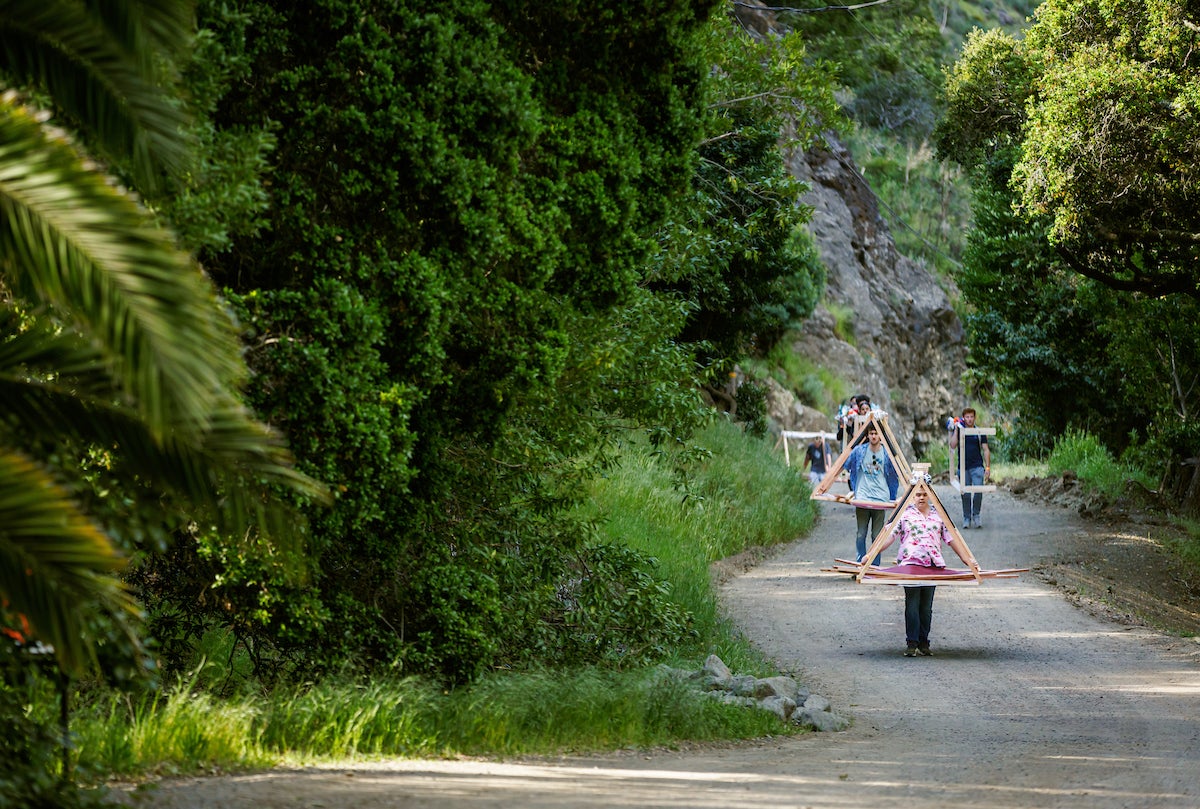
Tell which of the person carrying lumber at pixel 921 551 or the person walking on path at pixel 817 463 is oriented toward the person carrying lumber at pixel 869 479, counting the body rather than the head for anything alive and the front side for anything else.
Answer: the person walking on path

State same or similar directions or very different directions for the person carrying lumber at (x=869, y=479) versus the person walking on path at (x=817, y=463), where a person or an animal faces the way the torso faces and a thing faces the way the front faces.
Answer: same or similar directions

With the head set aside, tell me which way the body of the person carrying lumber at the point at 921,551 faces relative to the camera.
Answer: toward the camera

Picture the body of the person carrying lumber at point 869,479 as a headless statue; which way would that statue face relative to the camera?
toward the camera

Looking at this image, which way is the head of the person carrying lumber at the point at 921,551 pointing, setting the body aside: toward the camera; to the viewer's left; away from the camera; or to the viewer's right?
toward the camera

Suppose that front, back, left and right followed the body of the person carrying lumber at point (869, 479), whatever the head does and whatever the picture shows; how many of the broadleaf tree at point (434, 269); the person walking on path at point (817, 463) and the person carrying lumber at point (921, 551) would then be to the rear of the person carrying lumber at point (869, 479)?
1

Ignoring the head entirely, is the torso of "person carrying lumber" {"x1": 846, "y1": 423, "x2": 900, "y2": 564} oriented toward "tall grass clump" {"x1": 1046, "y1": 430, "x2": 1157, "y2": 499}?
no

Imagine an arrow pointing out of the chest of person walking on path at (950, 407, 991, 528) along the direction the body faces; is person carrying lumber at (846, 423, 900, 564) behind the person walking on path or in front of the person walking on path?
in front

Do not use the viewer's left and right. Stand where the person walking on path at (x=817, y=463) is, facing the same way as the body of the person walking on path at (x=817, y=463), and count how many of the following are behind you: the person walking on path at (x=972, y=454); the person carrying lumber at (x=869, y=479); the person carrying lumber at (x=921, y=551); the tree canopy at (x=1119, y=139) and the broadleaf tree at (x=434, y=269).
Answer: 0

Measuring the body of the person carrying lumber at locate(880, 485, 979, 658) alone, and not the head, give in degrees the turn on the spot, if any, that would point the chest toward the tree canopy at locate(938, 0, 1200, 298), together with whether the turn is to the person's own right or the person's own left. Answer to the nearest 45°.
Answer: approximately 180°

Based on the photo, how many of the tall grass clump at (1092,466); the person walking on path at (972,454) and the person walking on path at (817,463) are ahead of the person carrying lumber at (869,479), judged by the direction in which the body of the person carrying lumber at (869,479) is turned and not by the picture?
0

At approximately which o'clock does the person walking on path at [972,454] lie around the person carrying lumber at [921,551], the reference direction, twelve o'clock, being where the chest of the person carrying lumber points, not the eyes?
The person walking on path is roughly at 6 o'clock from the person carrying lumber.
